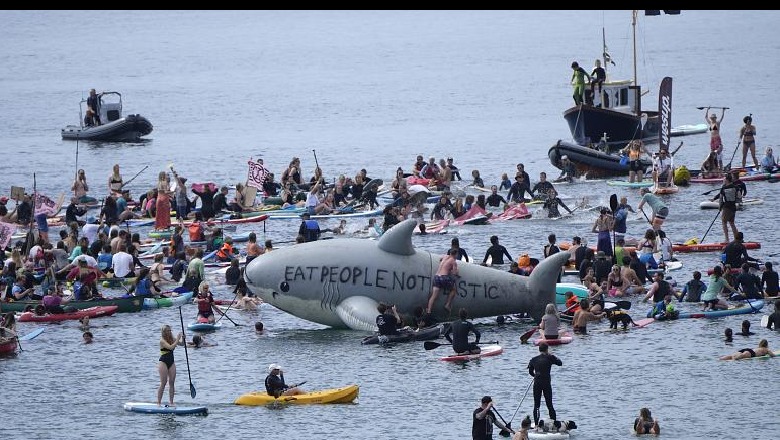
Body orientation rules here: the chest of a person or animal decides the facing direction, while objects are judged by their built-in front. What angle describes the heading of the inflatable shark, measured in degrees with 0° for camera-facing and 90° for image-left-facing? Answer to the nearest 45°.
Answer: approximately 90°

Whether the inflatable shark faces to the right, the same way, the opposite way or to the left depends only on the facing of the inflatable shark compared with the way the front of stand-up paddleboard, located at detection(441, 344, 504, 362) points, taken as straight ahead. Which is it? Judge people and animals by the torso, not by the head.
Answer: the opposite way

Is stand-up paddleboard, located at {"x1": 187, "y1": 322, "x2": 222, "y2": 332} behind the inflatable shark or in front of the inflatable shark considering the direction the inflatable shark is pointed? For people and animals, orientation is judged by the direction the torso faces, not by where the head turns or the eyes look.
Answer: in front

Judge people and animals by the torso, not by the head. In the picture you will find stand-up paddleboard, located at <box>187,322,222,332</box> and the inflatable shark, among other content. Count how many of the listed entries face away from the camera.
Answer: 0

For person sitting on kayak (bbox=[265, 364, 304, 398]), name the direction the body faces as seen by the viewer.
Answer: to the viewer's right

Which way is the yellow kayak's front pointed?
to the viewer's right

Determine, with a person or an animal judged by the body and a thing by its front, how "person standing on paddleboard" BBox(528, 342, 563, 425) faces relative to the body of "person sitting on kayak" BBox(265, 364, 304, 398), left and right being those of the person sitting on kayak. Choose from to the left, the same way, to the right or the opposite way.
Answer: to the left

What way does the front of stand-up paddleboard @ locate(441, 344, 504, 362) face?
to the viewer's right

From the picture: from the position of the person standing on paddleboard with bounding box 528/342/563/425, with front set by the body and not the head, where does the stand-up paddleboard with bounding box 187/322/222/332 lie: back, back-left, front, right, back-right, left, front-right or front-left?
front-left

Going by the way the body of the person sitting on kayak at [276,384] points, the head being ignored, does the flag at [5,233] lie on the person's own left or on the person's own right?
on the person's own left

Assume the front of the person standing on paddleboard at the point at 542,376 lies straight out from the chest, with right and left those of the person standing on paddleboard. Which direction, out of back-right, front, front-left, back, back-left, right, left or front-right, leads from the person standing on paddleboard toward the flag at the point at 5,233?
front-left

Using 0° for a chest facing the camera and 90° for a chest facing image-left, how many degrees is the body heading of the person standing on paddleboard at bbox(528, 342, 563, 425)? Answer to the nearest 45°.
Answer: approximately 180°
